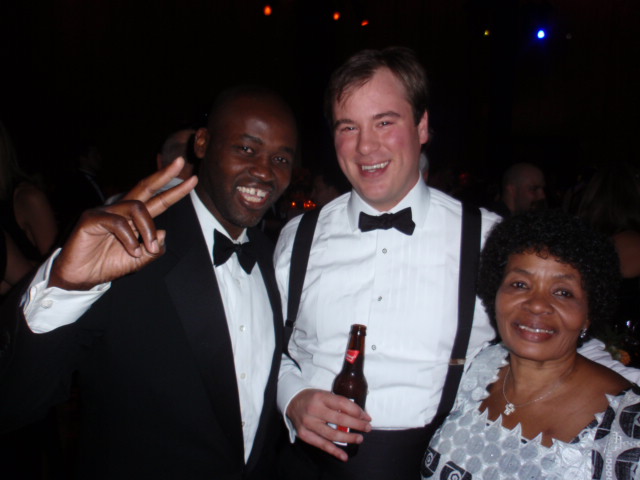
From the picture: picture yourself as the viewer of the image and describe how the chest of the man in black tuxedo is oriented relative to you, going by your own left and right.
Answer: facing the viewer and to the right of the viewer

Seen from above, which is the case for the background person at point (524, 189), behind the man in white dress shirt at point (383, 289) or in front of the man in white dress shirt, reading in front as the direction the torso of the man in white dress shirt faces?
behind

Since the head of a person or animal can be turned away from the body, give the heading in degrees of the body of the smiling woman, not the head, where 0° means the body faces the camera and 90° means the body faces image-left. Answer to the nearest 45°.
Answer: approximately 45°

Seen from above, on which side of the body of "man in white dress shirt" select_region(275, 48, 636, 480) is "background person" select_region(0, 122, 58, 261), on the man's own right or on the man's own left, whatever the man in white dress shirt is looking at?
on the man's own right

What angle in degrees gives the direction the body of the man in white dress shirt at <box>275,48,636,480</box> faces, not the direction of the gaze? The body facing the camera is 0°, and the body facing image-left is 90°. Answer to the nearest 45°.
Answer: approximately 0°

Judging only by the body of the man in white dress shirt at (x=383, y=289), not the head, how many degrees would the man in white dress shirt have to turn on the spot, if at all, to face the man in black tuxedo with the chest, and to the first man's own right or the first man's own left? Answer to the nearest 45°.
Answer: approximately 45° to the first man's own right

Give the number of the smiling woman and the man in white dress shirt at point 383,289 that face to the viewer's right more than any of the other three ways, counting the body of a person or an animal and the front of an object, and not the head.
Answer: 0

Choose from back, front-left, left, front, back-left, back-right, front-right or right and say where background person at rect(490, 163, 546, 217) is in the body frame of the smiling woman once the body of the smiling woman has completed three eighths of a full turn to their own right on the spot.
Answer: front
